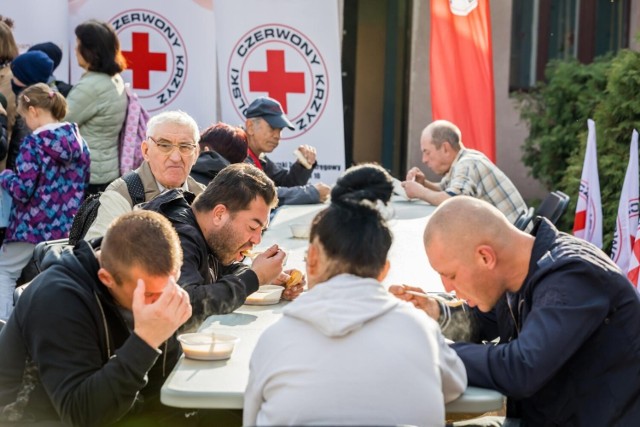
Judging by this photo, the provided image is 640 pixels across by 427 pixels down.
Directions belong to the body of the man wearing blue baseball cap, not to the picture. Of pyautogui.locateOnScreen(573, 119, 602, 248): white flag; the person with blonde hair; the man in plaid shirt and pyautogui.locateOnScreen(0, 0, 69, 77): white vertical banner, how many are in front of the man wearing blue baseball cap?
2

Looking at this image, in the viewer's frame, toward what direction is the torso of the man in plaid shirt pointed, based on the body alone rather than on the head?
to the viewer's left

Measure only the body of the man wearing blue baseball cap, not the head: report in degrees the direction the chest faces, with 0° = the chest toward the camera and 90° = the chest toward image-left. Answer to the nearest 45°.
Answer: approximately 270°

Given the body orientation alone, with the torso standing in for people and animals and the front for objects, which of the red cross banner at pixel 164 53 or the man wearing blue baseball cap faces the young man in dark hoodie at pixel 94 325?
the red cross banner

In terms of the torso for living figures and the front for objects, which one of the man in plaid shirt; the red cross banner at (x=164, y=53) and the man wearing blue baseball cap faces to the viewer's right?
the man wearing blue baseball cap

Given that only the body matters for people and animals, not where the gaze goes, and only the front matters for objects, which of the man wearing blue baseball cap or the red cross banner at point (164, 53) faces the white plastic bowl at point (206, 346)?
the red cross banner

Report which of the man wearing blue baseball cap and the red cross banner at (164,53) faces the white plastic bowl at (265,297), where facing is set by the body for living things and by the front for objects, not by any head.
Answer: the red cross banner

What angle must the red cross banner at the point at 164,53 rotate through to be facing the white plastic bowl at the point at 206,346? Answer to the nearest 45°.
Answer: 0° — it already faces it
